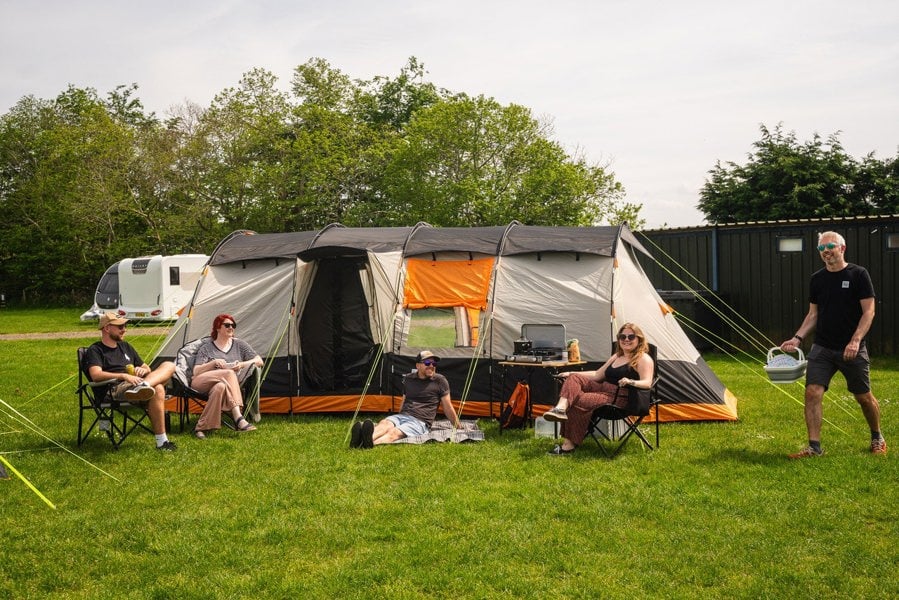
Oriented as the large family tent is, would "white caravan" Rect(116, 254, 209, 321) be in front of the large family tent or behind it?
behind

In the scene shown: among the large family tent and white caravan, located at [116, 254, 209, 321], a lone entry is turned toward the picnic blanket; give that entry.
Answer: the large family tent

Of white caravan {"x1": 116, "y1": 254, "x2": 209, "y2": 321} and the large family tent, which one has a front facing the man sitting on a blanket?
the large family tent

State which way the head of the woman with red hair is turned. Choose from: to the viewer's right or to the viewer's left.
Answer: to the viewer's right

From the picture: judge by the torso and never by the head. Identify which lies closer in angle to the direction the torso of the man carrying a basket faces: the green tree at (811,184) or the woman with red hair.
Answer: the woman with red hair

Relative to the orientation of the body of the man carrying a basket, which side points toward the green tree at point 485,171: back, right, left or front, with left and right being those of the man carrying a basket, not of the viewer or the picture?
right

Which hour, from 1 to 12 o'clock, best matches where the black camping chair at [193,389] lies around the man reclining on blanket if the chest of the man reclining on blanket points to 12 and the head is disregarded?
The black camping chair is roughly at 2 o'clock from the man reclining on blanket.
